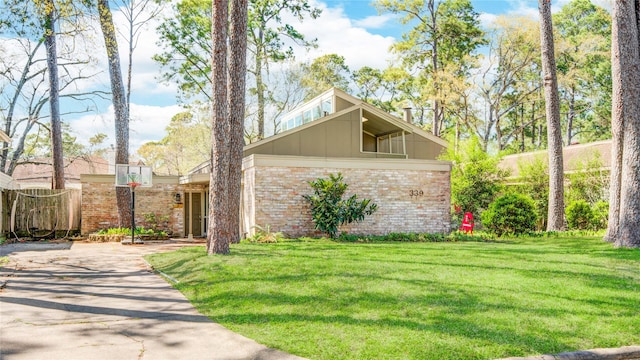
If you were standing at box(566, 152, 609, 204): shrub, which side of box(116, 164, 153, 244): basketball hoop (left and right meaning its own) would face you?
left

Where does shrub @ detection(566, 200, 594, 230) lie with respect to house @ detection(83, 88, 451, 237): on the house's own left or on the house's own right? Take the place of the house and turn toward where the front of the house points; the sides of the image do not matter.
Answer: on the house's own left

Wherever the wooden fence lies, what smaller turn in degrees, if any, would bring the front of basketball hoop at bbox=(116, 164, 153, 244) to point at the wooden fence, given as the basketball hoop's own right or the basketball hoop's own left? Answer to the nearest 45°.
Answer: approximately 135° to the basketball hoop's own right

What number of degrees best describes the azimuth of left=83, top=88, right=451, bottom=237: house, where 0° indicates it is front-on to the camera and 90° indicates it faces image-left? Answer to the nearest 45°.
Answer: approximately 0°

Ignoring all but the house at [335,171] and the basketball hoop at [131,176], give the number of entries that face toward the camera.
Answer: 2

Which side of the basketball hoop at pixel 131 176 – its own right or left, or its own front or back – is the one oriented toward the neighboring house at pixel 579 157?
left

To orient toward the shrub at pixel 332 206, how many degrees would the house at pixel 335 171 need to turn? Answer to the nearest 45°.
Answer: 0° — it already faces it

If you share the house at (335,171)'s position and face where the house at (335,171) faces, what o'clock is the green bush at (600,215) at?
The green bush is roughly at 9 o'clock from the house.

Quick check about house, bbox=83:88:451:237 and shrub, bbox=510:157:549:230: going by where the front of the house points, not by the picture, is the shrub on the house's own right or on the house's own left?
on the house's own left

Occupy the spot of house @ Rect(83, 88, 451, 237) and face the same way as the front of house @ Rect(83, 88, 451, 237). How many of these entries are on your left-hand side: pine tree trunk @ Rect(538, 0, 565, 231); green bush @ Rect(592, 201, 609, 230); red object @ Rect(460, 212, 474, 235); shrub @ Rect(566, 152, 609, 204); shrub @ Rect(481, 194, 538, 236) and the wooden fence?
5

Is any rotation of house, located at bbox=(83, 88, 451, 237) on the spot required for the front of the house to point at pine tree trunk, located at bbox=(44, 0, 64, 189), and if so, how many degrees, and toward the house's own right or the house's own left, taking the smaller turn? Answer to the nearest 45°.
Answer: approximately 135° to the house's own right

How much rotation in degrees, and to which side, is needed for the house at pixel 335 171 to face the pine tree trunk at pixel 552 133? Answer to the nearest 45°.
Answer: approximately 90° to its left

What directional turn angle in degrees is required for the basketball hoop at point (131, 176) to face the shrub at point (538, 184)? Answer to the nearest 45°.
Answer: approximately 90° to its left
